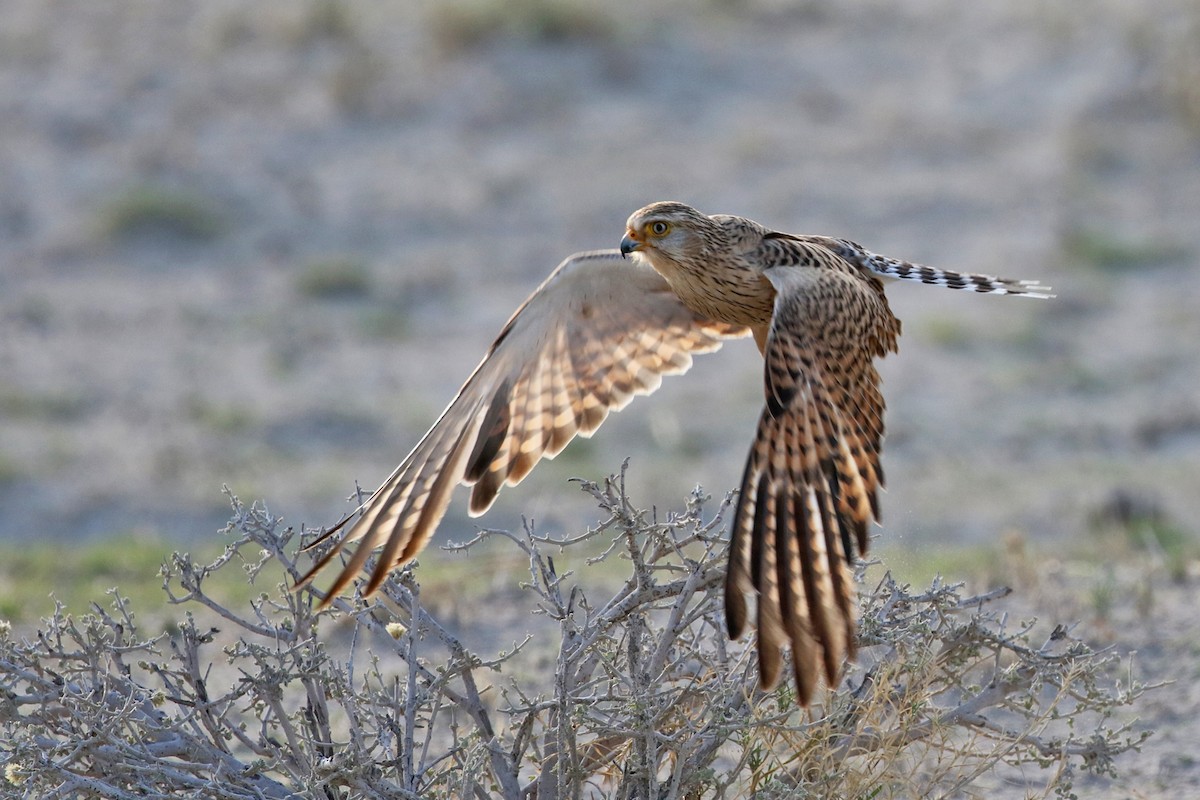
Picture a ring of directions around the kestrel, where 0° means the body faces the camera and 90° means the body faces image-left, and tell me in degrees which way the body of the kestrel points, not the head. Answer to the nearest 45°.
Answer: approximately 45°
